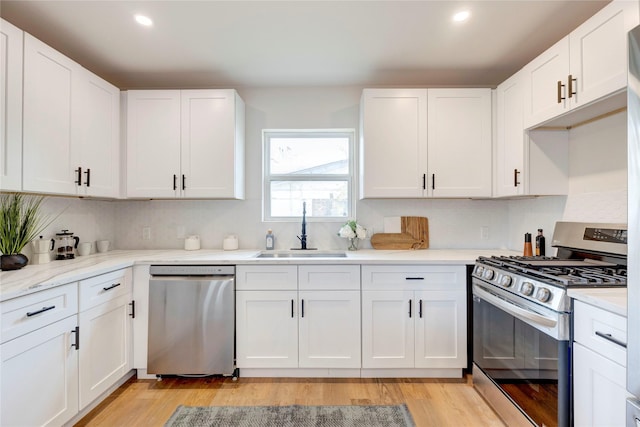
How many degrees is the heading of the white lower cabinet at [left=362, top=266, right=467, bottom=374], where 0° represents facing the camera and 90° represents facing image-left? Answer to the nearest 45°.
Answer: approximately 0°

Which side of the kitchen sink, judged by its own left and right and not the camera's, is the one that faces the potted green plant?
right

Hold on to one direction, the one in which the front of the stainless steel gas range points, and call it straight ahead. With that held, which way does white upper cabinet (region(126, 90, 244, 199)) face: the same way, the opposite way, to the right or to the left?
to the left

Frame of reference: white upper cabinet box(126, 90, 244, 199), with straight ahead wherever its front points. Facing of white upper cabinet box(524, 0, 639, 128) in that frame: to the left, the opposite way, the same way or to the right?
to the right

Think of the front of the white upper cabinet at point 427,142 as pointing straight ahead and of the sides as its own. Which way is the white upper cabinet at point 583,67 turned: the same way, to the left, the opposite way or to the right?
to the right

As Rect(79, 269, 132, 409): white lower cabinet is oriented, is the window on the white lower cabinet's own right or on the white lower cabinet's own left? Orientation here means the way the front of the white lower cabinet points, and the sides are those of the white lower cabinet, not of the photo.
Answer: on the white lower cabinet's own left

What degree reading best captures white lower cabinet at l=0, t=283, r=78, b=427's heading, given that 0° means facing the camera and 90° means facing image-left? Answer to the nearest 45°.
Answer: approximately 315°

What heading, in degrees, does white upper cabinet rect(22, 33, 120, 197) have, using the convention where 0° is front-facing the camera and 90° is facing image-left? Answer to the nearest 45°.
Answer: approximately 315°

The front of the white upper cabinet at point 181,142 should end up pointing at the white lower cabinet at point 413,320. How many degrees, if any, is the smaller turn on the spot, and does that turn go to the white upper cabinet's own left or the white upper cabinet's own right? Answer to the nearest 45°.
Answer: approximately 45° to the white upper cabinet's own left

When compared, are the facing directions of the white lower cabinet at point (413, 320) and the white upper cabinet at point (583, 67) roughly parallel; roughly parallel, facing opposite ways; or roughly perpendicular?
roughly perpendicular

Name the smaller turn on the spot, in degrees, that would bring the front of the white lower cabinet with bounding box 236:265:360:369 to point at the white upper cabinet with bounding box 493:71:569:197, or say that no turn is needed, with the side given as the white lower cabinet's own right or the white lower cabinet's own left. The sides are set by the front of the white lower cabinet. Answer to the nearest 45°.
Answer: approximately 90° to the white lower cabinet's own left
